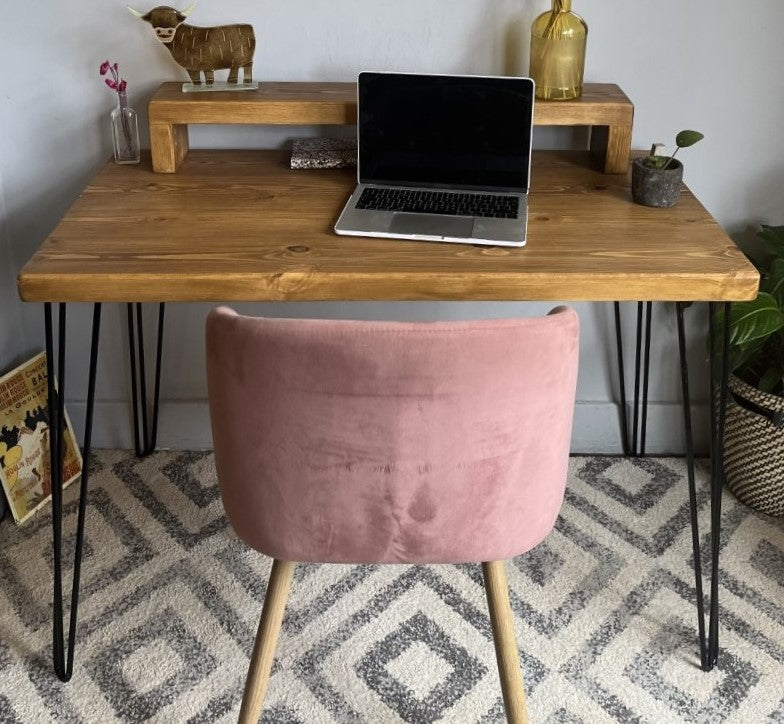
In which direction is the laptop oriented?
toward the camera

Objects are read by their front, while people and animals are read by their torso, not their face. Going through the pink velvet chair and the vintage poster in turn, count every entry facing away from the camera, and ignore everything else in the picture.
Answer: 1

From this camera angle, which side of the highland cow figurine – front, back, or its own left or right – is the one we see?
left

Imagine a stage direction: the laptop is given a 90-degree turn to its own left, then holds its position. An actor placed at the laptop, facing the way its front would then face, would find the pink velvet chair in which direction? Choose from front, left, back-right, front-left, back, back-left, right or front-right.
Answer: right

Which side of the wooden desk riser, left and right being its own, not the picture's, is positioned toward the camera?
front

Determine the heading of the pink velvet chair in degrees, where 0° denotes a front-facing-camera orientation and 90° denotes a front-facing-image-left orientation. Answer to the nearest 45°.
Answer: approximately 180°

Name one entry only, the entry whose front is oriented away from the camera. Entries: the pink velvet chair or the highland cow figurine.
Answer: the pink velvet chair

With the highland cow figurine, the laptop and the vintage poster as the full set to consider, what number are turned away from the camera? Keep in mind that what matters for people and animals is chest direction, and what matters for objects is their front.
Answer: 0

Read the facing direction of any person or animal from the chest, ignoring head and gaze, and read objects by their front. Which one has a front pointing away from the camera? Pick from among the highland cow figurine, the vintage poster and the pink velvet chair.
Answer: the pink velvet chair

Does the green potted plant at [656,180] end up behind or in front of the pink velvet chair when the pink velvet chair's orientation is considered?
in front
